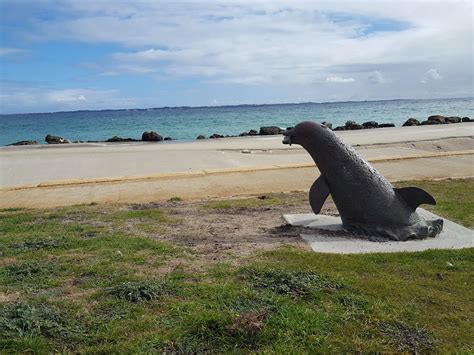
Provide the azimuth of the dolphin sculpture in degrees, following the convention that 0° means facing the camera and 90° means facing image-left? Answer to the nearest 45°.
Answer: approximately 90°
